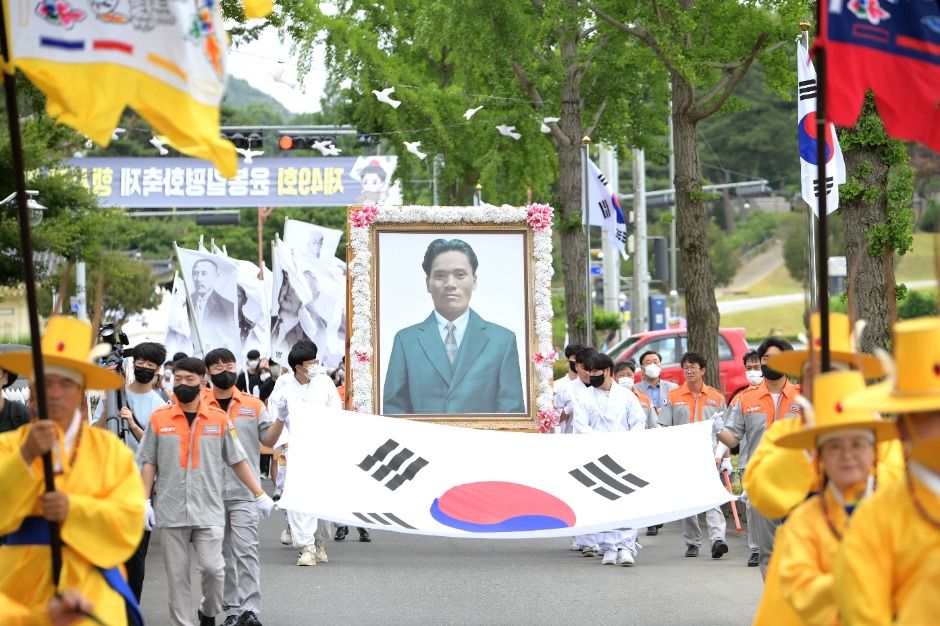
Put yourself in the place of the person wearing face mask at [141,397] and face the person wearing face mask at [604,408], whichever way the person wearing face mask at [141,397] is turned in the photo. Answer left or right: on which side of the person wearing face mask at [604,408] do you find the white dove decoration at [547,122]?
left

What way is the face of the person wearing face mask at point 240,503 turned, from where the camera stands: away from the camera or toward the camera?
toward the camera

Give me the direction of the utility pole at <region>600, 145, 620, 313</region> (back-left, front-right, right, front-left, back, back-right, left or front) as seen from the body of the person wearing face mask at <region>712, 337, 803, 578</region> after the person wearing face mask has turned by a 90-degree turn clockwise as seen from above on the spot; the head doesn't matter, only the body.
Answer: right

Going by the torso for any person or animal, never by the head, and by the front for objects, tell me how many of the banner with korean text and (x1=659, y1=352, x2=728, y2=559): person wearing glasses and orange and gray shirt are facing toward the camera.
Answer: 1

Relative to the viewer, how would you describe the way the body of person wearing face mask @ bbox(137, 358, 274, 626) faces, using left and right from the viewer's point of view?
facing the viewer

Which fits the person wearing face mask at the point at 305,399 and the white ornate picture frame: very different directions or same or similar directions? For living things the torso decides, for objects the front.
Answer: same or similar directions

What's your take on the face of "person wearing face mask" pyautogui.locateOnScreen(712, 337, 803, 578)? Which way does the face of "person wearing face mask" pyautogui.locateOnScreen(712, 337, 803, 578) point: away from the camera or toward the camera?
toward the camera

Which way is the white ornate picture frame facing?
toward the camera

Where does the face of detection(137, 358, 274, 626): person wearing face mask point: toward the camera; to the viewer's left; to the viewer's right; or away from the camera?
toward the camera

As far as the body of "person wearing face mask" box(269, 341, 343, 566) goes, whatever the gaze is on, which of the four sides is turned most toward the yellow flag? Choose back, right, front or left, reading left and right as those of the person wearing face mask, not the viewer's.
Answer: front

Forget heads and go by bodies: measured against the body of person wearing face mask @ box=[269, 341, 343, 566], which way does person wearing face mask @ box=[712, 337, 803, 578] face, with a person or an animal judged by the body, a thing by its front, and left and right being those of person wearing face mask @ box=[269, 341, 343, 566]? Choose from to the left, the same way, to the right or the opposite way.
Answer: the same way

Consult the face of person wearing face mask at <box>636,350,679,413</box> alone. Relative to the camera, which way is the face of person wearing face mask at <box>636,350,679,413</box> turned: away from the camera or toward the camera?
toward the camera

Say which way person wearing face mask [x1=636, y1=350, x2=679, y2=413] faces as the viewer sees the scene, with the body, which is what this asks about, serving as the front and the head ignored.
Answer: toward the camera
